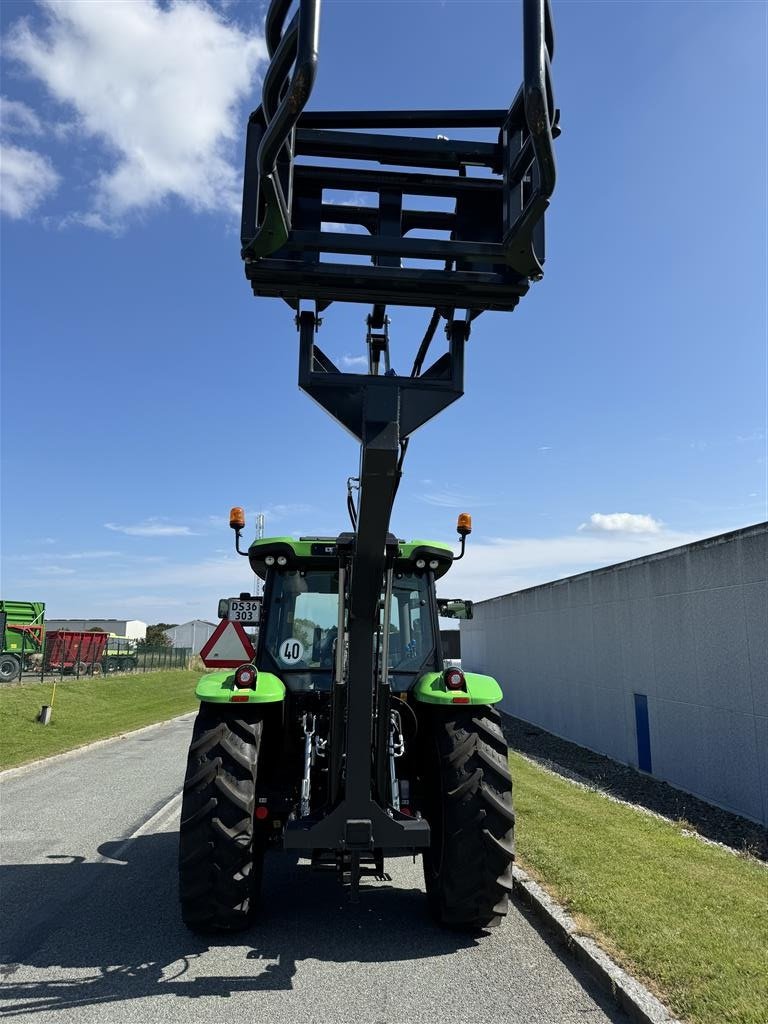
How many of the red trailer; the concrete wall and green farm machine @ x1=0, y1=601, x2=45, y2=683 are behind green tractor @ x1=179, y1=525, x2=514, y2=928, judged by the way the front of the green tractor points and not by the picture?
0

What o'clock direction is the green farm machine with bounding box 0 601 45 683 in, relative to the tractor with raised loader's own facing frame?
The green farm machine is roughly at 11 o'clock from the tractor with raised loader.

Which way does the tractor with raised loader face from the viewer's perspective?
away from the camera

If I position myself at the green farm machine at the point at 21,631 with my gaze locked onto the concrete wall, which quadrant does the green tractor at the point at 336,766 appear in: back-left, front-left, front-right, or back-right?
front-right

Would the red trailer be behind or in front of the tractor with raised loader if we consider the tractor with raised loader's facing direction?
in front

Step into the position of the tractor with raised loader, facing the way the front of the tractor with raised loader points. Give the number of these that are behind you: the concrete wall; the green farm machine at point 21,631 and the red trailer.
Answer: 0

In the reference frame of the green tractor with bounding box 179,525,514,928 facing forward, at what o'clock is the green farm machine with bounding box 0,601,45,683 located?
The green farm machine is roughly at 11 o'clock from the green tractor.
